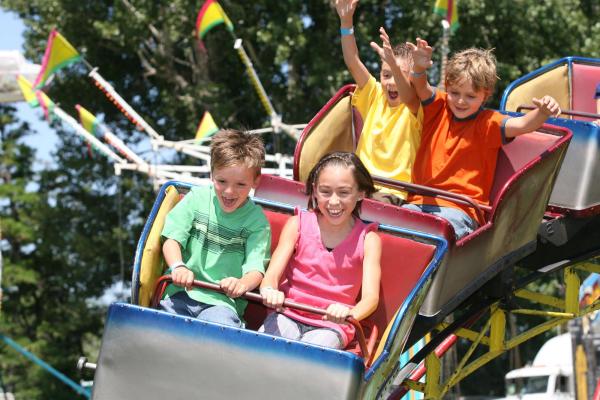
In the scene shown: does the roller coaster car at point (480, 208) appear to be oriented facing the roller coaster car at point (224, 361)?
yes

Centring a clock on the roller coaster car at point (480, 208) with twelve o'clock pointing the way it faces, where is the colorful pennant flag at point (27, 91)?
The colorful pennant flag is roughly at 3 o'clock from the roller coaster car.

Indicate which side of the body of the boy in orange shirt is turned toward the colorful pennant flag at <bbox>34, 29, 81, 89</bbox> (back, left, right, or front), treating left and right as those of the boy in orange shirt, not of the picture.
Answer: right

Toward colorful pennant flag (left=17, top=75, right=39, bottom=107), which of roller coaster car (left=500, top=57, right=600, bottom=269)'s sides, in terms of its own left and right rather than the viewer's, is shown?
right

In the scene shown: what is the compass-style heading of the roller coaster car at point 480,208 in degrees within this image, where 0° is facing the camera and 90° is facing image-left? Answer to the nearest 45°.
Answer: approximately 45°
